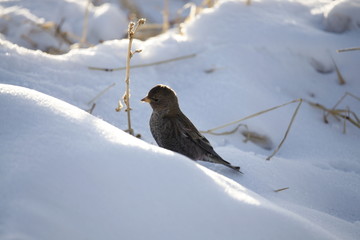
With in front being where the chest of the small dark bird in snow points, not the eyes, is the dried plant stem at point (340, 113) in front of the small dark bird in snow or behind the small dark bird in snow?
behind

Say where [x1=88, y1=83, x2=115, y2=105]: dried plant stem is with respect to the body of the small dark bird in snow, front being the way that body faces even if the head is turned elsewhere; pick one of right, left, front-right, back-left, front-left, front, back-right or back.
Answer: front-right

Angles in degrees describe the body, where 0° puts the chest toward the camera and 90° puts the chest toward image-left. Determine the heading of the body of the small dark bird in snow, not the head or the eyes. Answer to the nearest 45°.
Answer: approximately 90°

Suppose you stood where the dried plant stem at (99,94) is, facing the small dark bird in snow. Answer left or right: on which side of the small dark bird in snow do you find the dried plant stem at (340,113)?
left
